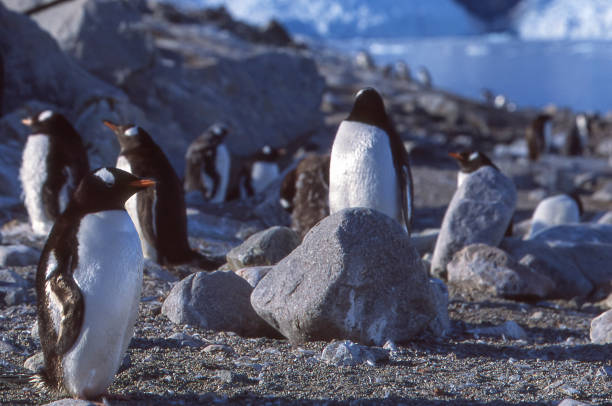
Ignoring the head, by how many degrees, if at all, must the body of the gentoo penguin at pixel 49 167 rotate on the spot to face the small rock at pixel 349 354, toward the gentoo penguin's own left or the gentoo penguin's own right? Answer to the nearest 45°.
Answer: approximately 90° to the gentoo penguin's own left

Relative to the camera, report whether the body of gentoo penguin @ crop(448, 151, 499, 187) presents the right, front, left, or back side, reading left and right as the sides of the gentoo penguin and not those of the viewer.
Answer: left

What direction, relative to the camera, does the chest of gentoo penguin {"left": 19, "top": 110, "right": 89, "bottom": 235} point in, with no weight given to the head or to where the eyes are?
to the viewer's left

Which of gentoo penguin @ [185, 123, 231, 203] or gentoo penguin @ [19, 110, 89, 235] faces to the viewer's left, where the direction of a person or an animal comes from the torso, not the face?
gentoo penguin @ [19, 110, 89, 235]

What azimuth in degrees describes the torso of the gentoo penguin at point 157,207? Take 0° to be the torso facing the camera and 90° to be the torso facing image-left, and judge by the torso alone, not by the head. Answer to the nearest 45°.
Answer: approximately 90°

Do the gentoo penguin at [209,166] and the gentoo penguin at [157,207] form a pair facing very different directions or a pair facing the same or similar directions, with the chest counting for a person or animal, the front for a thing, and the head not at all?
very different directions
